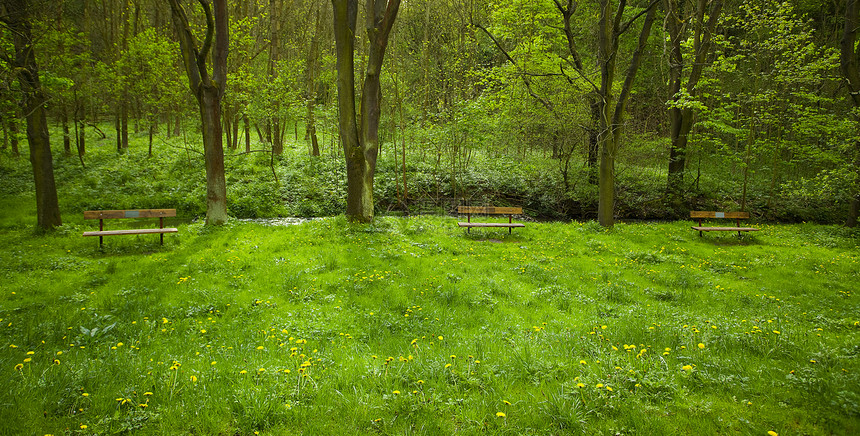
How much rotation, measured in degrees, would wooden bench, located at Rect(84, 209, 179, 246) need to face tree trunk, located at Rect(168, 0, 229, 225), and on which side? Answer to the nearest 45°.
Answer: approximately 135° to its left

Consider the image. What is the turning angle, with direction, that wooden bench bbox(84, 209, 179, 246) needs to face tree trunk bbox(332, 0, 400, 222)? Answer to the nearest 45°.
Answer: approximately 90° to its left

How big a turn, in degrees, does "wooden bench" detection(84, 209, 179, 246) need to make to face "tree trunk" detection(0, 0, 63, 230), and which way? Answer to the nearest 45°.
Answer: approximately 135° to its right

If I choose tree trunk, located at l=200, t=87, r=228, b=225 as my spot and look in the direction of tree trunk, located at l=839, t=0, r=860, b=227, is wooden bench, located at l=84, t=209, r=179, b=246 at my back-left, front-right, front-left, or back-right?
back-right

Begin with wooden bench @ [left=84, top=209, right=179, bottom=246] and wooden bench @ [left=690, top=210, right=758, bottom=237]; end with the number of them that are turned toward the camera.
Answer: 2

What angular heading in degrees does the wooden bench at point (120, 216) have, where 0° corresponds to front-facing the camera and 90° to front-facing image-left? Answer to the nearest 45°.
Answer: approximately 0°
